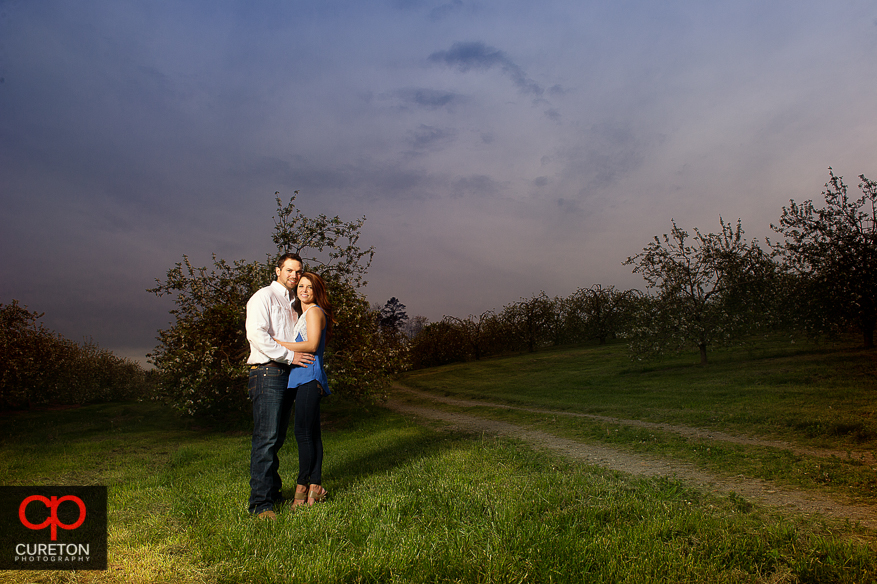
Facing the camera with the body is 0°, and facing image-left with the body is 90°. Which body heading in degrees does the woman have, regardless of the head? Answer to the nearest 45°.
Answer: approximately 45°
